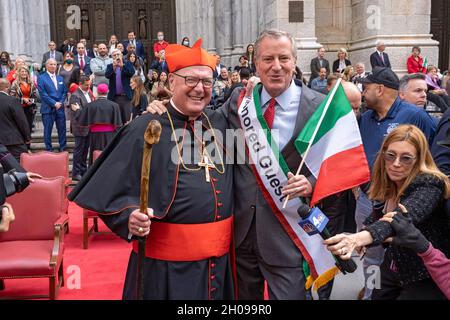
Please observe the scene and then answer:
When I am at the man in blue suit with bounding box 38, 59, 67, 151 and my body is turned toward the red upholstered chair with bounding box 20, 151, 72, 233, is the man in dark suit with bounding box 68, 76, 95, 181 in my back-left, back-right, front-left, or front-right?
front-left

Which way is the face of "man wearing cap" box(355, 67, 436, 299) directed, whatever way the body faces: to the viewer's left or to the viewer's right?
to the viewer's left

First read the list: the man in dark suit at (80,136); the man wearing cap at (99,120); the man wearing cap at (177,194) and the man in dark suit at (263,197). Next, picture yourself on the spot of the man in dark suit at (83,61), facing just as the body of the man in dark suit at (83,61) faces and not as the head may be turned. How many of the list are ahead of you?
4

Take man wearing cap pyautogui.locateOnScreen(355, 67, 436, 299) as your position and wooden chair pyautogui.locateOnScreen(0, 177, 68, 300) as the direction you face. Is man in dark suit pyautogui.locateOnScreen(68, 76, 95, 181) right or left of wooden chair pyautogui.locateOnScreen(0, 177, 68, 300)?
right

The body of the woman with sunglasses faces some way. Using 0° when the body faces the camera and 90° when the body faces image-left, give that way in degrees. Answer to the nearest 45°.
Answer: approximately 45°

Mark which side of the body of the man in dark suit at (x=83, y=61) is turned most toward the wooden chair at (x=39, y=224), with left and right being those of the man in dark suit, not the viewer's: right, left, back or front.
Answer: front

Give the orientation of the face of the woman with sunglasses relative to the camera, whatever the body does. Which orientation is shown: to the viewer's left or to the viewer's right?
to the viewer's left

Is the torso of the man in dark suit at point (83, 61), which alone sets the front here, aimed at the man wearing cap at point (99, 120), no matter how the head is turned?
yes

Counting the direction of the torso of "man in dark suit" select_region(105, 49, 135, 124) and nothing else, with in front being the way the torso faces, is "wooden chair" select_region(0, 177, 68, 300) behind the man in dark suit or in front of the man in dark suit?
in front

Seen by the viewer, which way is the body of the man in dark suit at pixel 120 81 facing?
toward the camera

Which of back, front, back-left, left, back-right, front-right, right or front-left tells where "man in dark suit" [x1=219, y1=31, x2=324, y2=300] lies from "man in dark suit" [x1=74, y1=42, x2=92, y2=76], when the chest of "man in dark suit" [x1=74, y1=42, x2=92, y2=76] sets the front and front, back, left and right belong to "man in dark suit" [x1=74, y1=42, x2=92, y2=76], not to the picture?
front

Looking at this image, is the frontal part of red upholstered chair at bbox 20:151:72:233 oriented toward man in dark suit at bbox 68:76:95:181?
no

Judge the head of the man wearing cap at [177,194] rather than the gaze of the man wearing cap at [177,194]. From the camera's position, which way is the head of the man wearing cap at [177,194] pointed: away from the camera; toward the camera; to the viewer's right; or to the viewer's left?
toward the camera

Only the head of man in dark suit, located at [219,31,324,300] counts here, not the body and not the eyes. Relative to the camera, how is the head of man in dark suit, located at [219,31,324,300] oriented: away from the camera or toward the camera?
toward the camera

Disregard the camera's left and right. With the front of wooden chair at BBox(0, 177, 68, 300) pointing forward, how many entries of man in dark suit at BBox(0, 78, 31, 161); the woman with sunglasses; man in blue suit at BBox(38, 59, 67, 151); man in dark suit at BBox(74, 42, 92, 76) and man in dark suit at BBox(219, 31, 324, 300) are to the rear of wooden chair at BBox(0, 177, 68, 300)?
3

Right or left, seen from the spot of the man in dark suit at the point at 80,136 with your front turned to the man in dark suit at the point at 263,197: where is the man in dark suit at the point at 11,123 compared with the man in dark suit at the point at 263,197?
right

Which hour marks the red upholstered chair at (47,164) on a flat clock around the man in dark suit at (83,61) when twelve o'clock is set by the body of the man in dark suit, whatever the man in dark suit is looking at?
The red upholstered chair is roughly at 12 o'clock from the man in dark suit.

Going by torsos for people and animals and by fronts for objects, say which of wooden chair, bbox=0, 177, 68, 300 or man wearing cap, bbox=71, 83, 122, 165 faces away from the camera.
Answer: the man wearing cap

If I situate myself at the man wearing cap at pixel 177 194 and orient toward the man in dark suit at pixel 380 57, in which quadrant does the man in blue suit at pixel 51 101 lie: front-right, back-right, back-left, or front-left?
front-left
